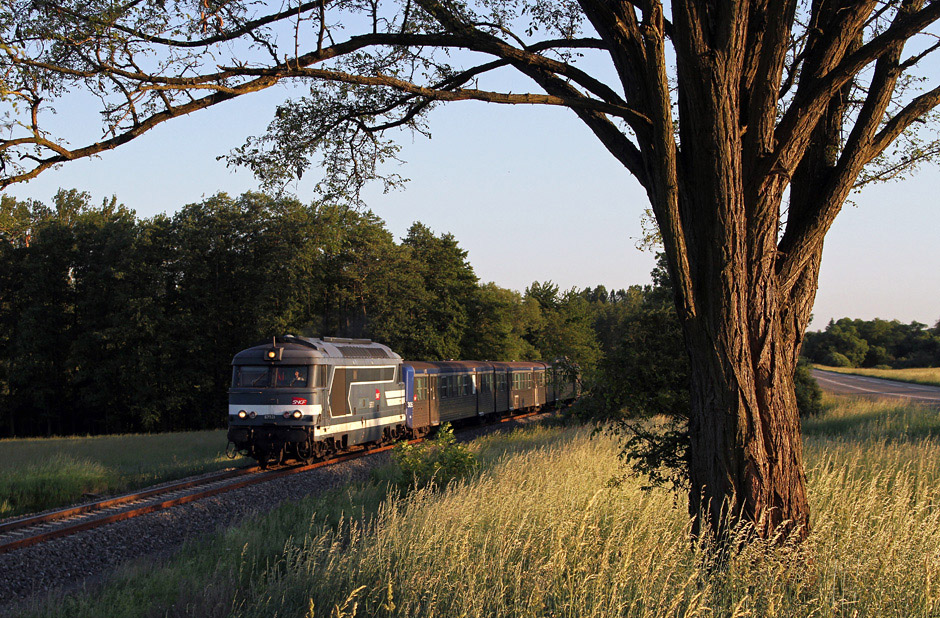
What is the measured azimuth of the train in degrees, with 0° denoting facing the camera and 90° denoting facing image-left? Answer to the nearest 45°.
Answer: approximately 45°

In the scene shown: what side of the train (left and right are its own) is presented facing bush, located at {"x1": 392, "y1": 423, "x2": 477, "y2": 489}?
left
